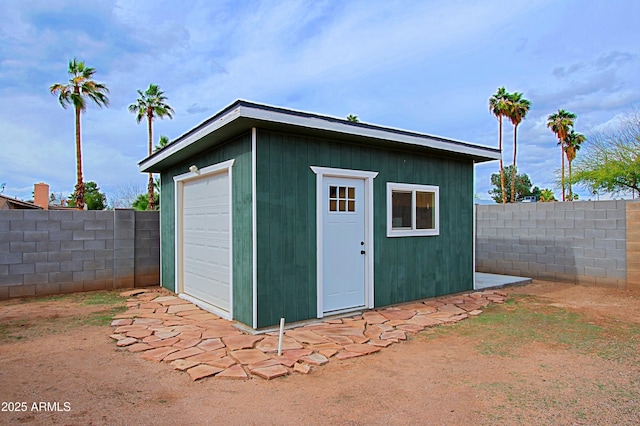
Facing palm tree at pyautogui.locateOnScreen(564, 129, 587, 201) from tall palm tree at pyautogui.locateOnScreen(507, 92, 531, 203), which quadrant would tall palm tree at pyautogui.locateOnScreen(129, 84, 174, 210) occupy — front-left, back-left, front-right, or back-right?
back-left

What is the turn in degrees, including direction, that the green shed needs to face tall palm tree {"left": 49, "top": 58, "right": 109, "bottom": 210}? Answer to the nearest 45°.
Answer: approximately 180°

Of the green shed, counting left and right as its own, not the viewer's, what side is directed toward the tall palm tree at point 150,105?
back

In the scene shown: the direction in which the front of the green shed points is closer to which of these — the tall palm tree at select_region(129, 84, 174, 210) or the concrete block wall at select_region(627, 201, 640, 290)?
the concrete block wall

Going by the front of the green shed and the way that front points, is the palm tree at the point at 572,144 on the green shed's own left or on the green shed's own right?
on the green shed's own left

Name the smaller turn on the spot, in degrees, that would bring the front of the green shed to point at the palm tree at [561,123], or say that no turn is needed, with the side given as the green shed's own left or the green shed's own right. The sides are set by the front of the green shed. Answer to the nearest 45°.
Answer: approximately 90° to the green shed's own left

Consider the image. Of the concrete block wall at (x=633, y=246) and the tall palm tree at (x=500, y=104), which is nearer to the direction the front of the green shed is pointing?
the concrete block wall

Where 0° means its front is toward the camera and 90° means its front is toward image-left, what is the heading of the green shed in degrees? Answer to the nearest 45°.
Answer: approximately 315°

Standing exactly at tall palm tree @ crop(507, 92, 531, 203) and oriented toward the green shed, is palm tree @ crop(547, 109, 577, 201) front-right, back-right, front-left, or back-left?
back-left

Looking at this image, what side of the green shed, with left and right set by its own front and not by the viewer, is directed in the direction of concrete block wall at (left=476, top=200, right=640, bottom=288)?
left

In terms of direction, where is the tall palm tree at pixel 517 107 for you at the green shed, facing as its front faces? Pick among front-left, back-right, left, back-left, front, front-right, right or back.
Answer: left
